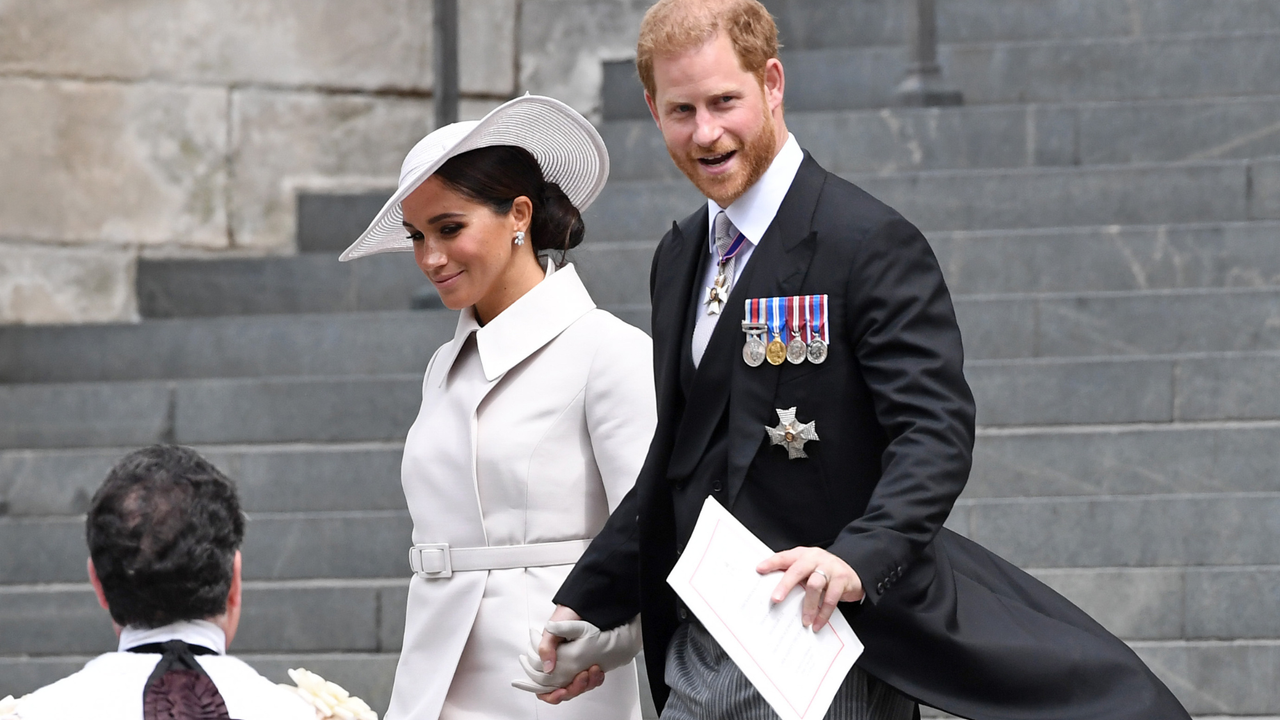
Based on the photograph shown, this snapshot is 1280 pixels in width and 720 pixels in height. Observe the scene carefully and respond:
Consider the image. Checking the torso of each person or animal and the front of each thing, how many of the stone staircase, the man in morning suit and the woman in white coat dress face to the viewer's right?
0

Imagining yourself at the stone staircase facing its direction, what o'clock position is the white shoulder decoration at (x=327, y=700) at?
The white shoulder decoration is roughly at 1 o'clock from the stone staircase.

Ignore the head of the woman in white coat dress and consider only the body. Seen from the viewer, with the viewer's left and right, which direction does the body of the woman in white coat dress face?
facing the viewer and to the left of the viewer

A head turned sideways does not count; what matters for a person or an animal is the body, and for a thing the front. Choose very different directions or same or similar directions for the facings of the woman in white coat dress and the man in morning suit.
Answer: same or similar directions

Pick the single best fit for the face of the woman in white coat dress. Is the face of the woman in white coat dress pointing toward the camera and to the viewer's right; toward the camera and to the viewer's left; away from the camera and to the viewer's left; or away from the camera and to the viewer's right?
toward the camera and to the viewer's left

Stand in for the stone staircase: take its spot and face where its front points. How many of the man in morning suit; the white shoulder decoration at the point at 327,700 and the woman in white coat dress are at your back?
0

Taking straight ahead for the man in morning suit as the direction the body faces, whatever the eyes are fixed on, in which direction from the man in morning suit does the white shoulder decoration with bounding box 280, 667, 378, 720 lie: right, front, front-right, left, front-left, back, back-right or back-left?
front-right

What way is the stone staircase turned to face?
toward the camera

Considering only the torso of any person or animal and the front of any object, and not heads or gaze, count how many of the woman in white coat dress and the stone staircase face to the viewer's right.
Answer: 0

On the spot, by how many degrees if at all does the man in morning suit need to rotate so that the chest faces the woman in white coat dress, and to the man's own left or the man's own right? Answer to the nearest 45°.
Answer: approximately 90° to the man's own right
